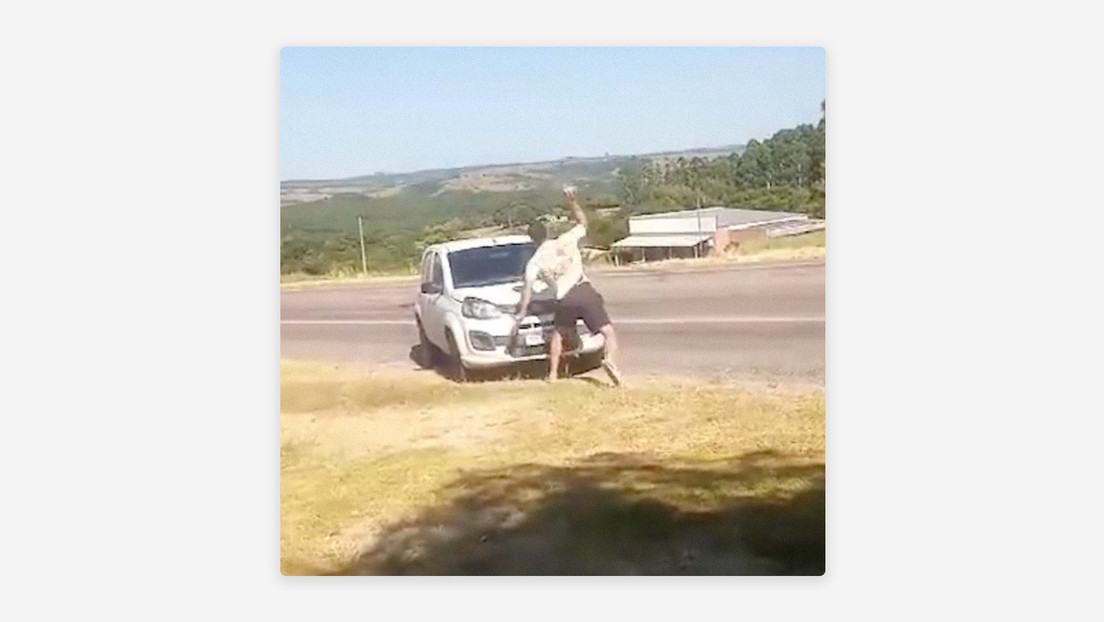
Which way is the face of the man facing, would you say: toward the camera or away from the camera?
away from the camera

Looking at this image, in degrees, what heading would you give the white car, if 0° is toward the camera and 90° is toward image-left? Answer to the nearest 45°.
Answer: approximately 315°
